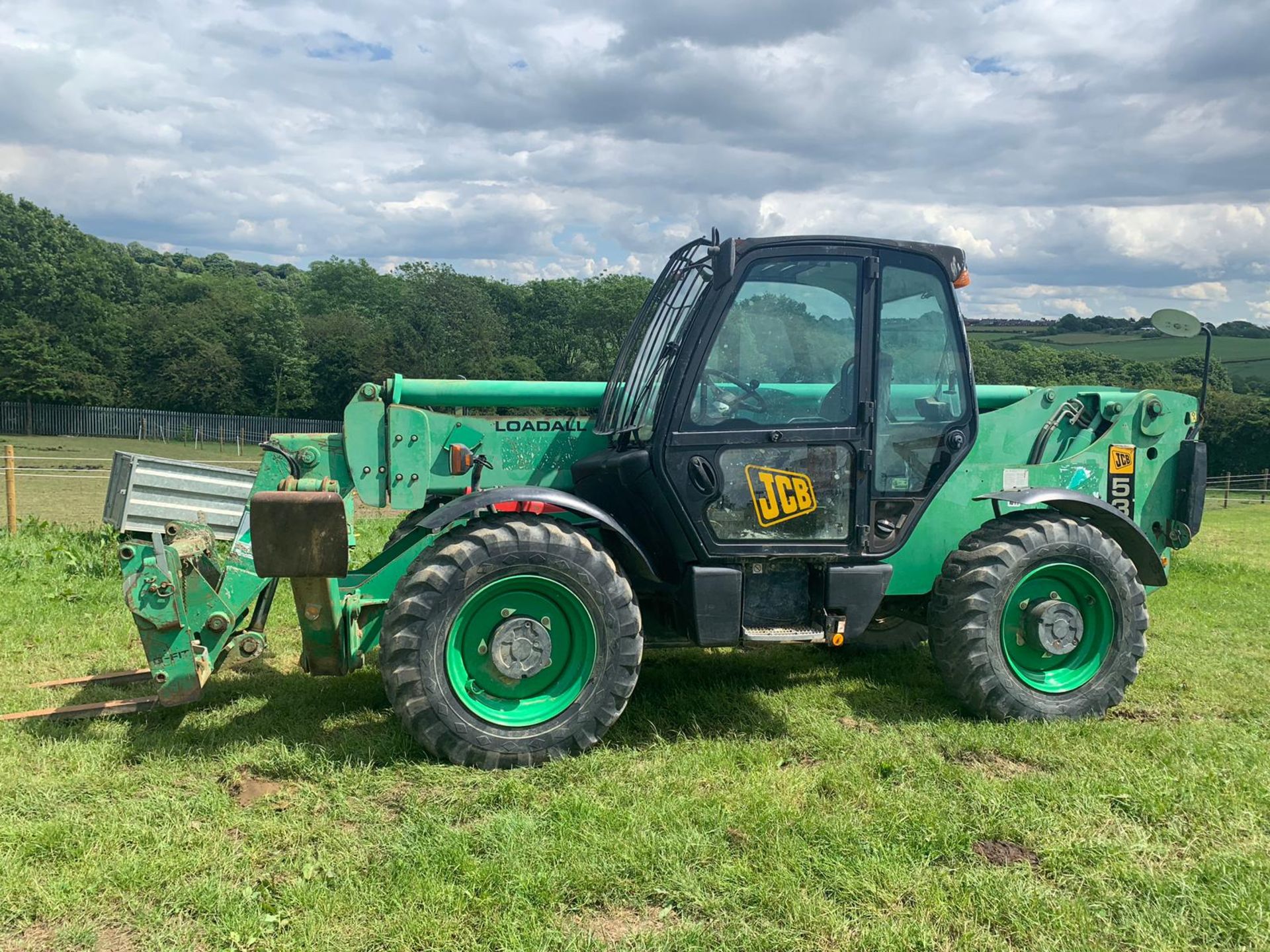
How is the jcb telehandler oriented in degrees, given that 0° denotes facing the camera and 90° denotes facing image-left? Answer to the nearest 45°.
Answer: approximately 90°

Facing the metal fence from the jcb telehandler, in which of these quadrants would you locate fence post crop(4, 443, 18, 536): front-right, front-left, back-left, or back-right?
front-left

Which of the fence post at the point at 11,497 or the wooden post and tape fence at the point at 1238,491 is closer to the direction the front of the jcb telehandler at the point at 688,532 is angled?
the fence post

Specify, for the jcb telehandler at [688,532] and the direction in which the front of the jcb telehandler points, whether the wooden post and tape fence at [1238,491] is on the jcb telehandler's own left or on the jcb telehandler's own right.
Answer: on the jcb telehandler's own right

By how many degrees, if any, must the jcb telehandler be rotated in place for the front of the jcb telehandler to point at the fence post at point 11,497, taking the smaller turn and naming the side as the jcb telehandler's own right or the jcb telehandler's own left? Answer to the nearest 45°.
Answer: approximately 45° to the jcb telehandler's own right

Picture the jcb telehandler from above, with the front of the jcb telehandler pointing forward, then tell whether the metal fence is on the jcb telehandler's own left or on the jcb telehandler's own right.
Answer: on the jcb telehandler's own right
